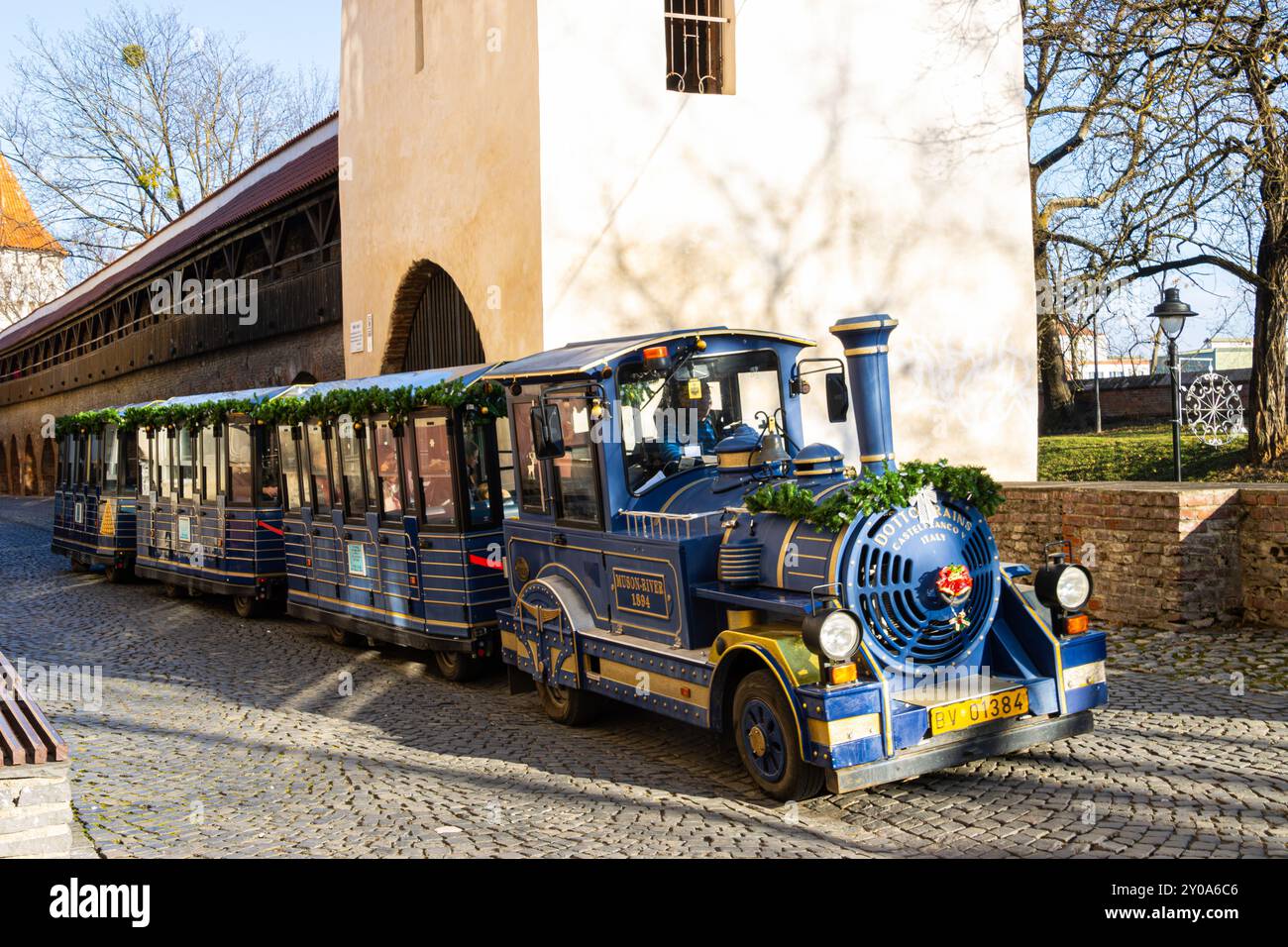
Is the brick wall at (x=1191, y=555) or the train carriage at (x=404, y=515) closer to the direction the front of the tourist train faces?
the brick wall

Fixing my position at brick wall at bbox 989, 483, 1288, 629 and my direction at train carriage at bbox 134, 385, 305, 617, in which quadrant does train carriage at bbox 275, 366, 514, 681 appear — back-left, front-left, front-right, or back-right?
front-left

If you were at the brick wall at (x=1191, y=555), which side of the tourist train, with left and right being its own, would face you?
left
